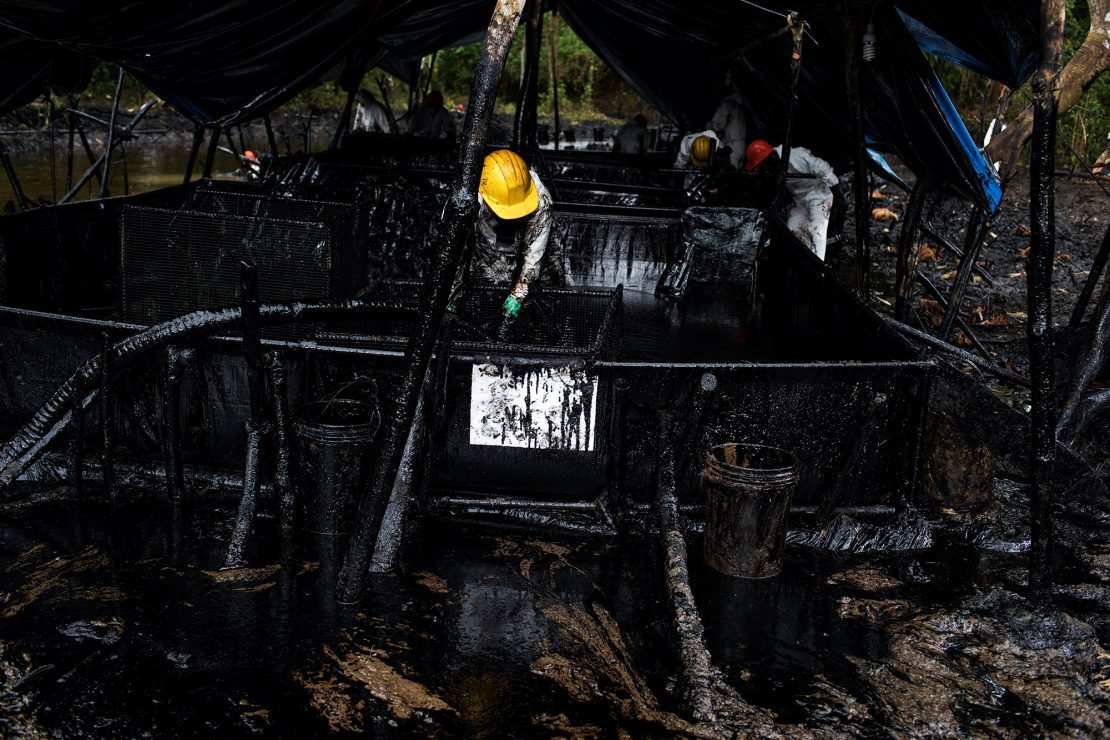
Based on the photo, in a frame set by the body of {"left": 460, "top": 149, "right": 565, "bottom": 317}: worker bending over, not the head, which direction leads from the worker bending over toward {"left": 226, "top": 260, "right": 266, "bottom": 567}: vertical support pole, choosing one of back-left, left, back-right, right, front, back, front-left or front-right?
front-right

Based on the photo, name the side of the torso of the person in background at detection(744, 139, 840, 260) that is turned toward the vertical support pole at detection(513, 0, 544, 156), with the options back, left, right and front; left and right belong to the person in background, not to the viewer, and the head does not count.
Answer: front

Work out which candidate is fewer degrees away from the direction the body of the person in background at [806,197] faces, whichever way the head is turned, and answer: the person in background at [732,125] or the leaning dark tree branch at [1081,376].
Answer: the person in background

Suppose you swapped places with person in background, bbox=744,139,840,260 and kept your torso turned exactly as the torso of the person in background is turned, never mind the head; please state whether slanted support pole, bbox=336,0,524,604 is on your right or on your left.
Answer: on your left

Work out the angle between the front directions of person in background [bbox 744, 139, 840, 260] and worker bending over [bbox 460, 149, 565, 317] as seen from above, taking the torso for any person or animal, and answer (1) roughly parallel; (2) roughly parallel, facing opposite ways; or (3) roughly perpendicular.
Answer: roughly perpendicular

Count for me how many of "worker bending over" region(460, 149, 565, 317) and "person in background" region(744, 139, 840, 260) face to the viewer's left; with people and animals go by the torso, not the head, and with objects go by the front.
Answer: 1

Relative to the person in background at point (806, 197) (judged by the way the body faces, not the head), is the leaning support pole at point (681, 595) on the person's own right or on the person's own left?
on the person's own left

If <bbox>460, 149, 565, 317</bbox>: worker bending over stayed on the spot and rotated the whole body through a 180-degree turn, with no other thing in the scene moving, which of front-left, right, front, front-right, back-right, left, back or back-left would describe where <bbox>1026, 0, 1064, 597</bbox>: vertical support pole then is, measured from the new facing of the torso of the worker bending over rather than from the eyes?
back-right

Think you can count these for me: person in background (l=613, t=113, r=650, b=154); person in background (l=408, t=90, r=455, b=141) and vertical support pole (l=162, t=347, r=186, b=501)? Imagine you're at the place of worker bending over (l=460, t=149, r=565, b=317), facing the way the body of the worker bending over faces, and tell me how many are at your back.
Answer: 2

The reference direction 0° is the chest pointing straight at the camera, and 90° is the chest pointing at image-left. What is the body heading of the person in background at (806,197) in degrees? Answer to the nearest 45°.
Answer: approximately 90°
